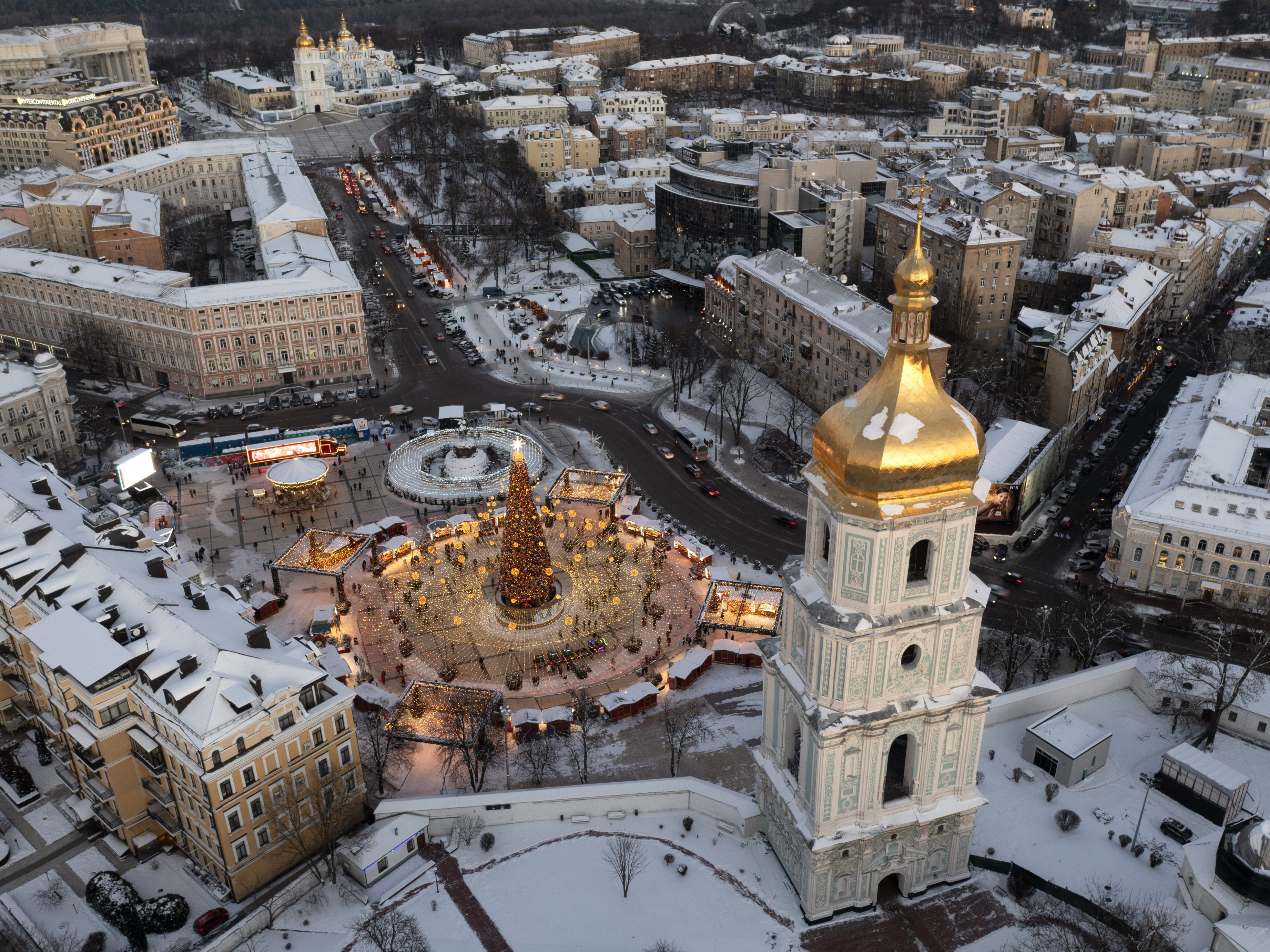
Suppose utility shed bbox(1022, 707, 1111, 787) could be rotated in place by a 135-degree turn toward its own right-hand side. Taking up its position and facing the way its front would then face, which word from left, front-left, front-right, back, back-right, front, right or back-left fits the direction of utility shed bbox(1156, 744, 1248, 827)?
right

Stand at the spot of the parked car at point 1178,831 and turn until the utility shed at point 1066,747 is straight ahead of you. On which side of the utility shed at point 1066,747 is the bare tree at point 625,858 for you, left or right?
left

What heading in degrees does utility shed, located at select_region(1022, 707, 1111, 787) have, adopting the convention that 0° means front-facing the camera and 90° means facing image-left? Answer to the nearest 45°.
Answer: approximately 45°

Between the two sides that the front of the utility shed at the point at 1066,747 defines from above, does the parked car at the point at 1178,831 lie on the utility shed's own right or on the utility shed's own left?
on the utility shed's own left

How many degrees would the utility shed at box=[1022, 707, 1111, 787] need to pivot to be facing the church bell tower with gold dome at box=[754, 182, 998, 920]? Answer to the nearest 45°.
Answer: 0° — it already faces it
